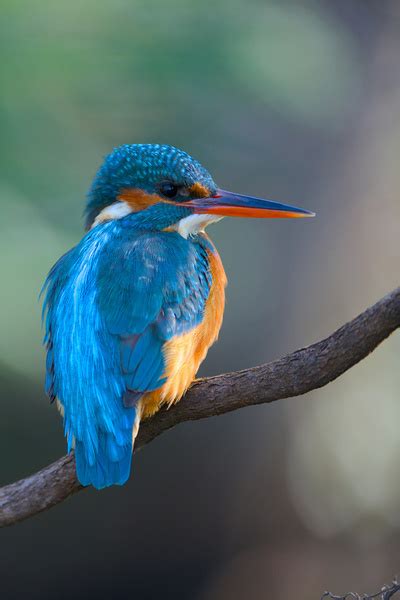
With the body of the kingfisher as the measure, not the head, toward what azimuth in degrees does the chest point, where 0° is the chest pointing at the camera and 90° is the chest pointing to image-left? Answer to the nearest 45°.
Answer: approximately 225°
